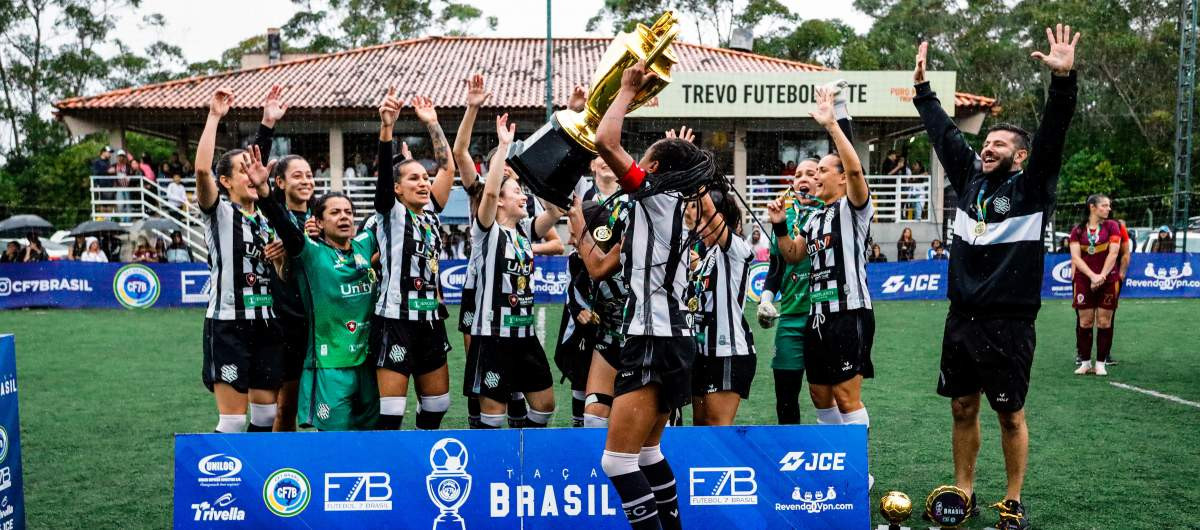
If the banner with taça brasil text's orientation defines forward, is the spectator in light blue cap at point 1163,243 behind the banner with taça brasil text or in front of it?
behind

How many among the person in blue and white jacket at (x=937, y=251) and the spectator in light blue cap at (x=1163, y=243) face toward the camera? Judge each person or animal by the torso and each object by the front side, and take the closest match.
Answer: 2

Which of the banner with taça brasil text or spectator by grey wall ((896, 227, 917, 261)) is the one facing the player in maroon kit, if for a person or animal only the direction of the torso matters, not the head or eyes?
the spectator by grey wall

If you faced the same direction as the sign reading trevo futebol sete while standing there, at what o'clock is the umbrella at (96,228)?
The umbrella is roughly at 2 o'clock from the sign reading trevo futebol sete.

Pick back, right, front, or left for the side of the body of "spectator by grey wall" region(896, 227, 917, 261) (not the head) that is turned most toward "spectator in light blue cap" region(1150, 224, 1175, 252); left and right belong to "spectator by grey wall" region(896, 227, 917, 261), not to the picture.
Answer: left
